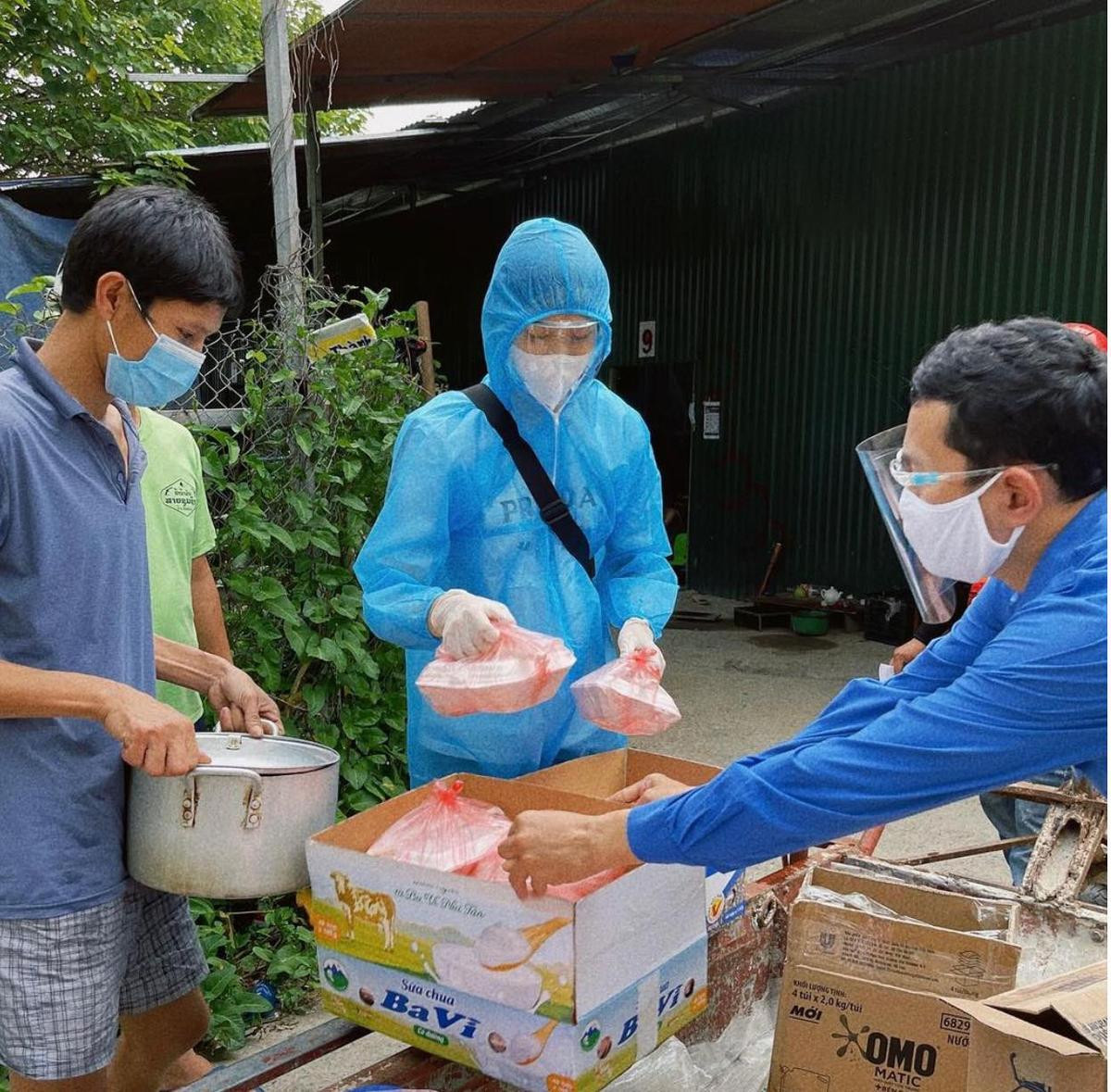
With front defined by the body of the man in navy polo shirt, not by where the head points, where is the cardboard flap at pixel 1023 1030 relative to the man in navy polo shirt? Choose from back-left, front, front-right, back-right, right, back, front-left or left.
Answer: front-right

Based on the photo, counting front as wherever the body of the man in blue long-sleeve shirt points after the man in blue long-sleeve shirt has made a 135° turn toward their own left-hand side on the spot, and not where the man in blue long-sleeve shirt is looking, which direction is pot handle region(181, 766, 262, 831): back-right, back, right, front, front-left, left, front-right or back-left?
back-right

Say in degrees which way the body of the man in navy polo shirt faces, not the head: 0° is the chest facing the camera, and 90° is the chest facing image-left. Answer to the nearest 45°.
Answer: approximately 270°

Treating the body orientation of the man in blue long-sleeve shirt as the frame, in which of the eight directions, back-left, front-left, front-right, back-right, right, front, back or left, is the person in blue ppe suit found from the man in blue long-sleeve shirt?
front-right

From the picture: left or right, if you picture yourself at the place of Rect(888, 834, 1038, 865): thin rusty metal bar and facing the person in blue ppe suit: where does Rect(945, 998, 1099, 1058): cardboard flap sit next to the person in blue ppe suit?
left

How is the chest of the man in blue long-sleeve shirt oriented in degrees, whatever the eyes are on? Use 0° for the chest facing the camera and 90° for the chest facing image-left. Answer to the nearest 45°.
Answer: approximately 90°

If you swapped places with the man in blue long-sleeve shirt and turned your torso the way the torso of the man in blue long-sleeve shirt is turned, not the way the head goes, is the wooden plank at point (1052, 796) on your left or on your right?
on your right

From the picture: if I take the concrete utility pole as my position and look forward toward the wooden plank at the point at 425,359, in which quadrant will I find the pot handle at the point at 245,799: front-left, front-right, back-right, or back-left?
back-right

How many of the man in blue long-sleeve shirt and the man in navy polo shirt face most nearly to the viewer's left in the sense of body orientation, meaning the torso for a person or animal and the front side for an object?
1

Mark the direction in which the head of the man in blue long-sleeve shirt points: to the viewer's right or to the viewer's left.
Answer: to the viewer's left
